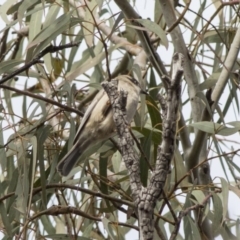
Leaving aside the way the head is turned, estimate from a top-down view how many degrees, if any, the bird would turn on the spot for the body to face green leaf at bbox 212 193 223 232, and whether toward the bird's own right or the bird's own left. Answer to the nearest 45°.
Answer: approximately 45° to the bird's own right

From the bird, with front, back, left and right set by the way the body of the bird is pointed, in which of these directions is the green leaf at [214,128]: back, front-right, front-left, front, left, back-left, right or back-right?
front-right

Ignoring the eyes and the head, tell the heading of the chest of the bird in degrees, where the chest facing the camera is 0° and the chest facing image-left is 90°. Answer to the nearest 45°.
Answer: approximately 270°
